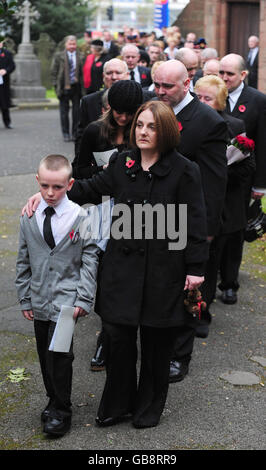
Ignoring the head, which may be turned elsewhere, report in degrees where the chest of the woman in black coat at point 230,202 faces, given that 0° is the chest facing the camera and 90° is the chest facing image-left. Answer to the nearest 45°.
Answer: approximately 45°

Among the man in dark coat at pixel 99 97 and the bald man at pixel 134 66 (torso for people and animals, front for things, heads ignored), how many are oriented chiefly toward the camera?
2

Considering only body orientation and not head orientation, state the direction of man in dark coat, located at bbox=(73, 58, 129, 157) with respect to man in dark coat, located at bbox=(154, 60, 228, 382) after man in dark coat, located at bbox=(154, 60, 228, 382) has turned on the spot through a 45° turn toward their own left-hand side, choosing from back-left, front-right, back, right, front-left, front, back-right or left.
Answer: back-right

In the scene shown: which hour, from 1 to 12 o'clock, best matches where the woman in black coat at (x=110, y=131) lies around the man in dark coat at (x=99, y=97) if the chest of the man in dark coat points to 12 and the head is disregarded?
The woman in black coat is roughly at 12 o'clock from the man in dark coat.

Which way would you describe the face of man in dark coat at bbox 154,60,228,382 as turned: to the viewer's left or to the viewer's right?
to the viewer's left

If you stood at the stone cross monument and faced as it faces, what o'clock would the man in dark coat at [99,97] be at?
The man in dark coat is roughly at 12 o'clock from the stone cross monument.

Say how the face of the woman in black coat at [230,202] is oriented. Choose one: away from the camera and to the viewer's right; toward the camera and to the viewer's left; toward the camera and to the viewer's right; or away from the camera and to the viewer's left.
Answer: toward the camera and to the viewer's left

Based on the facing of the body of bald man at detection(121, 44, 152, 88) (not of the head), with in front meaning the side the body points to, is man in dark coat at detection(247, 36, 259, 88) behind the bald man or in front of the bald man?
behind

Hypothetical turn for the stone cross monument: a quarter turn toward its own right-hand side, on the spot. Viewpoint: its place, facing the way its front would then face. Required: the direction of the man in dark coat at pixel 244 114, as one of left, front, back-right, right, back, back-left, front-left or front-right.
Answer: left

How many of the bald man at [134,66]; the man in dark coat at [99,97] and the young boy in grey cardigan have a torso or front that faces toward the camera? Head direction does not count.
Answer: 3

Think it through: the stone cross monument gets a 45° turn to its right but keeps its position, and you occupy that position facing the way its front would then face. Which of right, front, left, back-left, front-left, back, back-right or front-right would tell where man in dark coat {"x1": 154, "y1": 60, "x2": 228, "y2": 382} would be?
front-left

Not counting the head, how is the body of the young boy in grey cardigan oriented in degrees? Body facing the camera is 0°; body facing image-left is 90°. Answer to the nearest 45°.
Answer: approximately 0°

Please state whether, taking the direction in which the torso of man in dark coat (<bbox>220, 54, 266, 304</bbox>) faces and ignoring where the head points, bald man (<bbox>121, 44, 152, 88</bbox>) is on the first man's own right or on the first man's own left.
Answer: on the first man's own right
